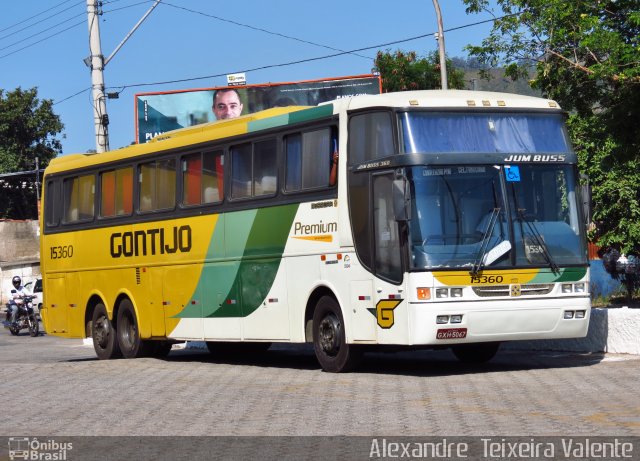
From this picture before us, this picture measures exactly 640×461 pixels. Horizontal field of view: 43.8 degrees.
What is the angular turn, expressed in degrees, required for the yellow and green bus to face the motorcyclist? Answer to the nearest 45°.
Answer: approximately 180°

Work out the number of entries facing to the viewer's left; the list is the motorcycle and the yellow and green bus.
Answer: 0

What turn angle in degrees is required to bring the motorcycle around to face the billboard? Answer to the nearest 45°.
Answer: approximately 90° to its left

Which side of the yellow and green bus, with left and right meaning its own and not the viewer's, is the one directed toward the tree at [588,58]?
left

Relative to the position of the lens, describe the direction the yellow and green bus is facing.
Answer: facing the viewer and to the right of the viewer

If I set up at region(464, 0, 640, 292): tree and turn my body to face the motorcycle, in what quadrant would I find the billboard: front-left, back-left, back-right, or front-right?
front-right

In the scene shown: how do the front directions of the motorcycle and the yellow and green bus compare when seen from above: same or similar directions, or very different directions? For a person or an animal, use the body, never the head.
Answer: same or similar directions

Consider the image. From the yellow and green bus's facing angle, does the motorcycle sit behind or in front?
behind
